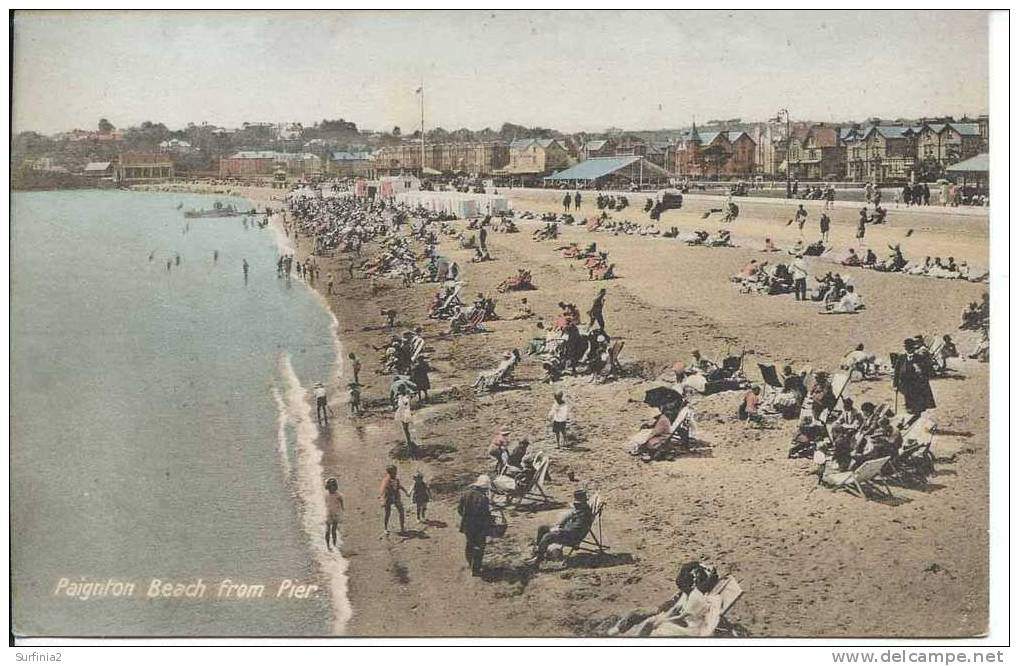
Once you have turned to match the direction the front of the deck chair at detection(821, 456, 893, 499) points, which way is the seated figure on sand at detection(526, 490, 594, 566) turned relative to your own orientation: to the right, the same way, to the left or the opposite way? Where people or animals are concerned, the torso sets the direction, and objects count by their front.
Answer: the same way

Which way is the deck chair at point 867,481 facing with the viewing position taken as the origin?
facing to the left of the viewer

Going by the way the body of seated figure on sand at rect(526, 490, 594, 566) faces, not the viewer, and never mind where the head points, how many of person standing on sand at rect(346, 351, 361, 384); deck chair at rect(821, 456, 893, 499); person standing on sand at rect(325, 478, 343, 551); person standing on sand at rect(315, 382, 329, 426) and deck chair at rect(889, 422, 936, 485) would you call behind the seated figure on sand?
2

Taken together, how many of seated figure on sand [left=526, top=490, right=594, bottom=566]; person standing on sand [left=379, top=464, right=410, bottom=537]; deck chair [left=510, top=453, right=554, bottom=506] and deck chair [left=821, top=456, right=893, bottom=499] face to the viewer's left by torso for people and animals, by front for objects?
3

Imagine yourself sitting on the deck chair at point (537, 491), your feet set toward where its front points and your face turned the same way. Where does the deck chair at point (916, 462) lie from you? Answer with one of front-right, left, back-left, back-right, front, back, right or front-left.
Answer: back

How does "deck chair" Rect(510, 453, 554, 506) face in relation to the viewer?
to the viewer's left

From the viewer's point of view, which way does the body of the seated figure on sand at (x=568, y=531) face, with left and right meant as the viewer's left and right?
facing to the left of the viewer

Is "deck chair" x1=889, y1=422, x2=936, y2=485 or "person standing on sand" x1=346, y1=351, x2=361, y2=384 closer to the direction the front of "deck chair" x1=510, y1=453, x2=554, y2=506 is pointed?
the person standing on sand
